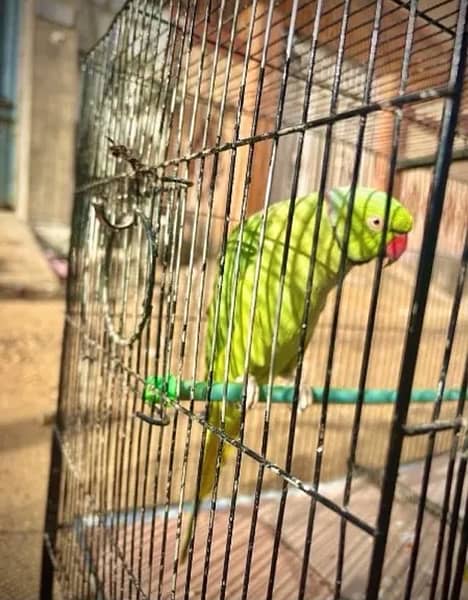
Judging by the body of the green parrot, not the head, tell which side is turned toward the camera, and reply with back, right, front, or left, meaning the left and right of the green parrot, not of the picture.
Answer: right
